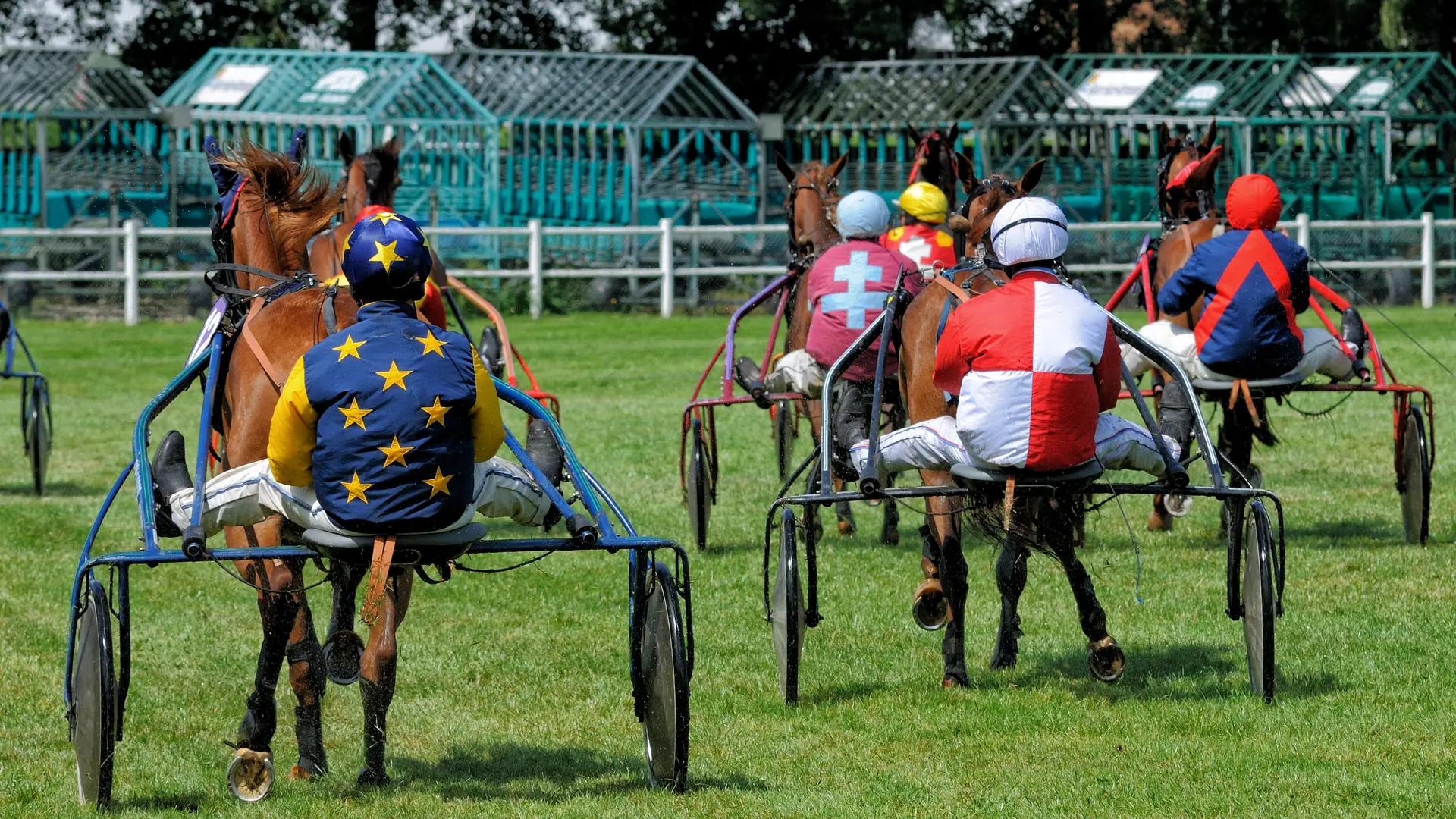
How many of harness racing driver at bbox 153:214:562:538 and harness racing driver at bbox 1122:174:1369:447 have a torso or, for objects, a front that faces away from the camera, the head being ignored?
2

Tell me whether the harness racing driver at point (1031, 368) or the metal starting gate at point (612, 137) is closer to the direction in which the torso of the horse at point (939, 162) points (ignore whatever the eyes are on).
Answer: the metal starting gate

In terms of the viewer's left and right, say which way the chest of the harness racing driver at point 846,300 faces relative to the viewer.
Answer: facing away from the viewer

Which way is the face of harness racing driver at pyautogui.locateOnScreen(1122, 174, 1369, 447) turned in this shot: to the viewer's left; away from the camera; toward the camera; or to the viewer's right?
away from the camera

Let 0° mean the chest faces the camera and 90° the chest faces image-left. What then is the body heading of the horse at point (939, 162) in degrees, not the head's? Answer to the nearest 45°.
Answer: approximately 180°

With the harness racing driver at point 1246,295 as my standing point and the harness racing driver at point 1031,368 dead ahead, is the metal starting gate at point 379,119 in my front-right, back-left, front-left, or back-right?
back-right

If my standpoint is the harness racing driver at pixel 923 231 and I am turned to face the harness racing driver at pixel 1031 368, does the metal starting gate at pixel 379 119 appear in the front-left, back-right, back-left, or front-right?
back-right

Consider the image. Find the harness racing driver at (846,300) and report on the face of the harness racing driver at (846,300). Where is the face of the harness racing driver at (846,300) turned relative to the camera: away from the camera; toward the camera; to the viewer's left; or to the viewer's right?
away from the camera

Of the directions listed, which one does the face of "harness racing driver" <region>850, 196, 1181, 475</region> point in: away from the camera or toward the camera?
away from the camera

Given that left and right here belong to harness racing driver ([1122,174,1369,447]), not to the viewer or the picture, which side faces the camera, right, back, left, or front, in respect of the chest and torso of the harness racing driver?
back

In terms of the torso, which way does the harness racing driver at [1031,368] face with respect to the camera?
away from the camera

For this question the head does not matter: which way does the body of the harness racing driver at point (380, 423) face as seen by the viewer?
away from the camera
